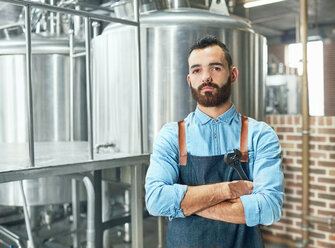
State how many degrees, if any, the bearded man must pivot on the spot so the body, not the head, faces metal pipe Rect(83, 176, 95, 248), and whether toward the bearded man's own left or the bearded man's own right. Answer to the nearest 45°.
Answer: approximately 135° to the bearded man's own right

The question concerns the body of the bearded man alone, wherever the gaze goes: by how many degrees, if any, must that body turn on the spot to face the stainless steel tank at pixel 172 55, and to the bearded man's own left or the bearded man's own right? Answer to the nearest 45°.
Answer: approximately 180°

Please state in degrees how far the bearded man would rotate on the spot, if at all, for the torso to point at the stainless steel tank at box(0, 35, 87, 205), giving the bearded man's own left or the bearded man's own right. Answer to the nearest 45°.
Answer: approximately 135° to the bearded man's own right

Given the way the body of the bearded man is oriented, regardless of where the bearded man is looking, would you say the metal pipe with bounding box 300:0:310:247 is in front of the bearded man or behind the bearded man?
behind

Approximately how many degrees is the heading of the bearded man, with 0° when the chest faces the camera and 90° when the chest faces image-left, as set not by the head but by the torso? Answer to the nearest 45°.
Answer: approximately 0°

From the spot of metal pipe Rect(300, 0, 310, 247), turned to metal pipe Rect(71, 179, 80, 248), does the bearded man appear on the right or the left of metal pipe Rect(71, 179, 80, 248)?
left
